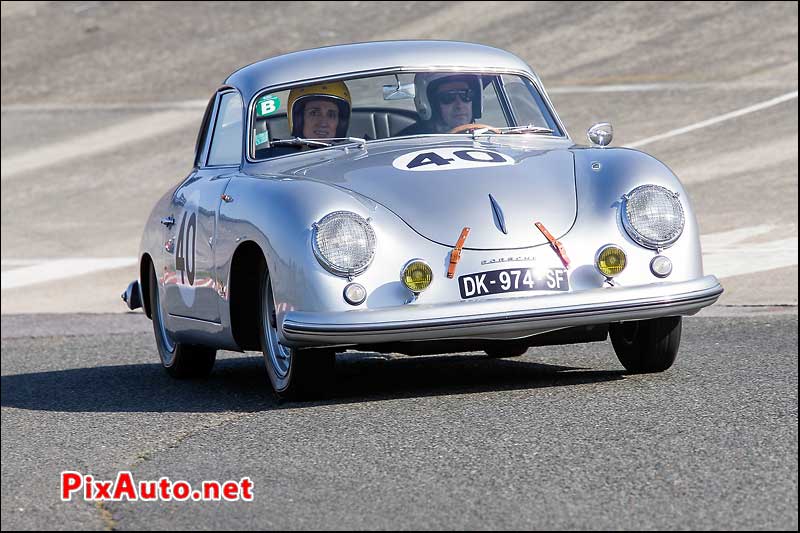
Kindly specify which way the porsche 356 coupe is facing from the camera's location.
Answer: facing the viewer and to the right of the viewer
